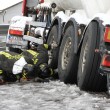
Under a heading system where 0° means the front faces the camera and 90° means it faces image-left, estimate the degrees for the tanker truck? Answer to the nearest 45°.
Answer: approximately 135°

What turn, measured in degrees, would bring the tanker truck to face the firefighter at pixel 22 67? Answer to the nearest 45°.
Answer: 0° — it already faces them
